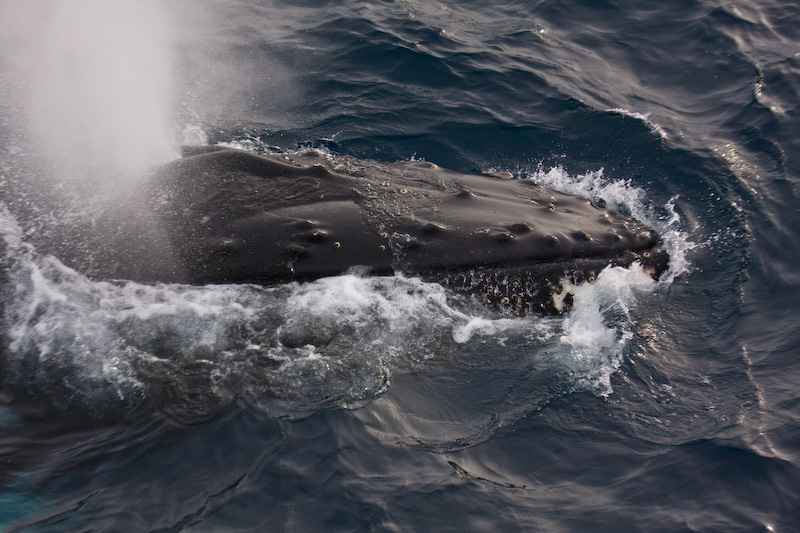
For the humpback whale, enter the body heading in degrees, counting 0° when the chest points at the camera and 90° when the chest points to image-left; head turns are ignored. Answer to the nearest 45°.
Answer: approximately 270°
